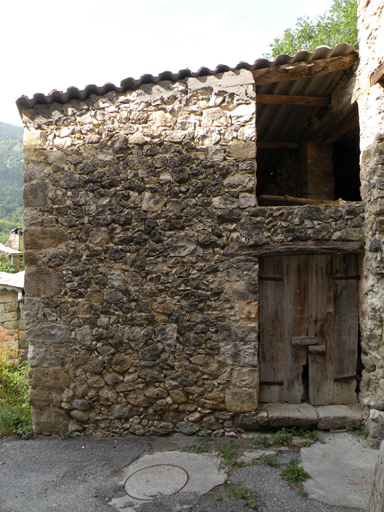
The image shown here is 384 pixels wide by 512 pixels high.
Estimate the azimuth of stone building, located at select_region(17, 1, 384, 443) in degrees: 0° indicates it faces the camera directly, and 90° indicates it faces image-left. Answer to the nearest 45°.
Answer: approximately 0°

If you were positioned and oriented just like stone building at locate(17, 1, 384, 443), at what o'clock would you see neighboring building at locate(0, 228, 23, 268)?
The neighboring building is roughly at 5 o'clock from the stone building.

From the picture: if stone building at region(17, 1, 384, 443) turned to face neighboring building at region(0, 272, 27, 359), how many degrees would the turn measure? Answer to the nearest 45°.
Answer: approximately 135° to its right
